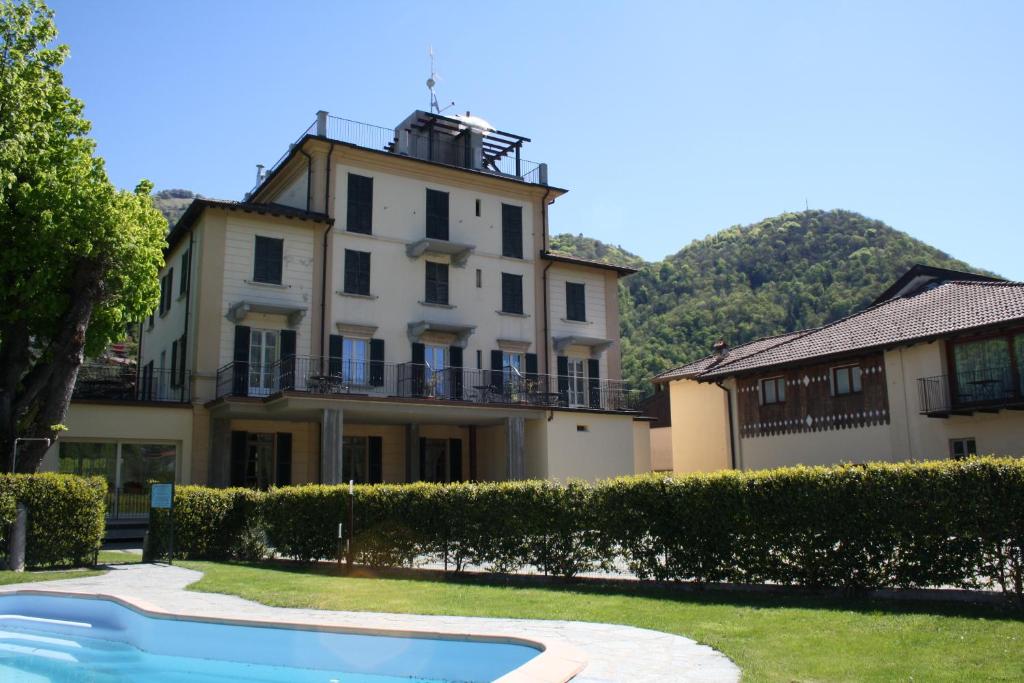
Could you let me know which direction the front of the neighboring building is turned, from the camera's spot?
facing the viewer and to the left of the viewer

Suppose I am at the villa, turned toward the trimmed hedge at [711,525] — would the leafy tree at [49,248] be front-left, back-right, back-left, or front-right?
front-right

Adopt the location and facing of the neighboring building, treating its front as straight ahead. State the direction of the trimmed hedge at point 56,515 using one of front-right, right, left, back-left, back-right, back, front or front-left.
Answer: front

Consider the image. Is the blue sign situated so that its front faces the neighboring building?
no

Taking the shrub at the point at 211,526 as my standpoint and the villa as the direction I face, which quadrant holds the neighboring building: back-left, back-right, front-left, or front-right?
front-right

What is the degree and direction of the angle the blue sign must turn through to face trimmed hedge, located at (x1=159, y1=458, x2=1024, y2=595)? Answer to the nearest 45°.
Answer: approximately 45° to its left

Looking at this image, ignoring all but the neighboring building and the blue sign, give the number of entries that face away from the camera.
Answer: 0

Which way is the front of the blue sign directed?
toward the camera

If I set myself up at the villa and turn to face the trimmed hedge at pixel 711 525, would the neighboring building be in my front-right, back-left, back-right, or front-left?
front-left

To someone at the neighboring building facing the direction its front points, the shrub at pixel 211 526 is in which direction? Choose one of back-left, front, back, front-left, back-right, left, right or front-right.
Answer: front

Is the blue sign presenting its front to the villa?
no

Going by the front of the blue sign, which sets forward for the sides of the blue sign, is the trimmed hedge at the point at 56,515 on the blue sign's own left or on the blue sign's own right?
on the blue sign's own right
